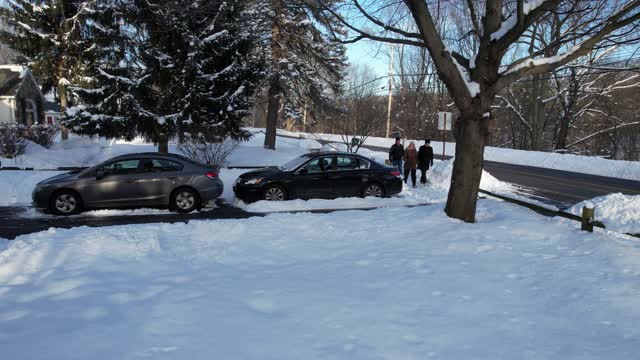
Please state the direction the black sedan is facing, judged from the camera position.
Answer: facing to the left of the viewer

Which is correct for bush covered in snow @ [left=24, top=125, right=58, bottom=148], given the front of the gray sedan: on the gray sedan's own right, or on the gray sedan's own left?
on the gray sedan's own right

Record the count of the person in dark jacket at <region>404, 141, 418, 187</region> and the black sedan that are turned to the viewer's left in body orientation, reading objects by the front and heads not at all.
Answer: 1

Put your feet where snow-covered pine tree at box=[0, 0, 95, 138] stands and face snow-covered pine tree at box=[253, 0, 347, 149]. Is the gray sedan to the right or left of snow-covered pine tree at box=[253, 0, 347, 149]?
right

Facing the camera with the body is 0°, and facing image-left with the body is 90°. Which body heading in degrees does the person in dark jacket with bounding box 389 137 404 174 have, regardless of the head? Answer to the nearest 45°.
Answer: approximately 0°

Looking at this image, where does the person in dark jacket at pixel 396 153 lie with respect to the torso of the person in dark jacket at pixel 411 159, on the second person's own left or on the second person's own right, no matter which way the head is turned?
on the second person's own right

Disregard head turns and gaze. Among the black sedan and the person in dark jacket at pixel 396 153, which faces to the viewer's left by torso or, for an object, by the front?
the black sedan

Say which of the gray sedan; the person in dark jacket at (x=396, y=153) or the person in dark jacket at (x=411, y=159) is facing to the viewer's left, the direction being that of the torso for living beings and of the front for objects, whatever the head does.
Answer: the gray sedan
